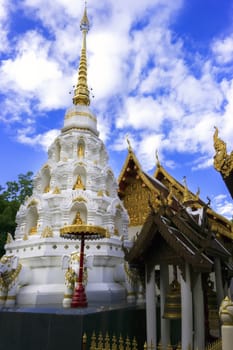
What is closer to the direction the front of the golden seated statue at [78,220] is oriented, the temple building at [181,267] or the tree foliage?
the temple building

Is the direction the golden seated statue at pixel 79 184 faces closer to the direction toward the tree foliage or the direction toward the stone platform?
the stone platform

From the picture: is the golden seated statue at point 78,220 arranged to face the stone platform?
yes

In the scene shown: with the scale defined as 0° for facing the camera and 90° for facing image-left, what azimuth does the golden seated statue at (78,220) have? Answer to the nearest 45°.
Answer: approximately 0°

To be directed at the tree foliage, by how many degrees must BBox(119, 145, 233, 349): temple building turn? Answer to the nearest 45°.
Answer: approximately 90° to its right

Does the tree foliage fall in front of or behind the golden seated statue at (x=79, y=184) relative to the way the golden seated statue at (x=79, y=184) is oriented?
behind

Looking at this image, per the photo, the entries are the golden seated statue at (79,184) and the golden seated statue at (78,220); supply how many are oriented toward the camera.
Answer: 2

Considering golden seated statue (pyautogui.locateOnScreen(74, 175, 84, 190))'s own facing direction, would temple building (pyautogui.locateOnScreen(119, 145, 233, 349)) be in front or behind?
in front
